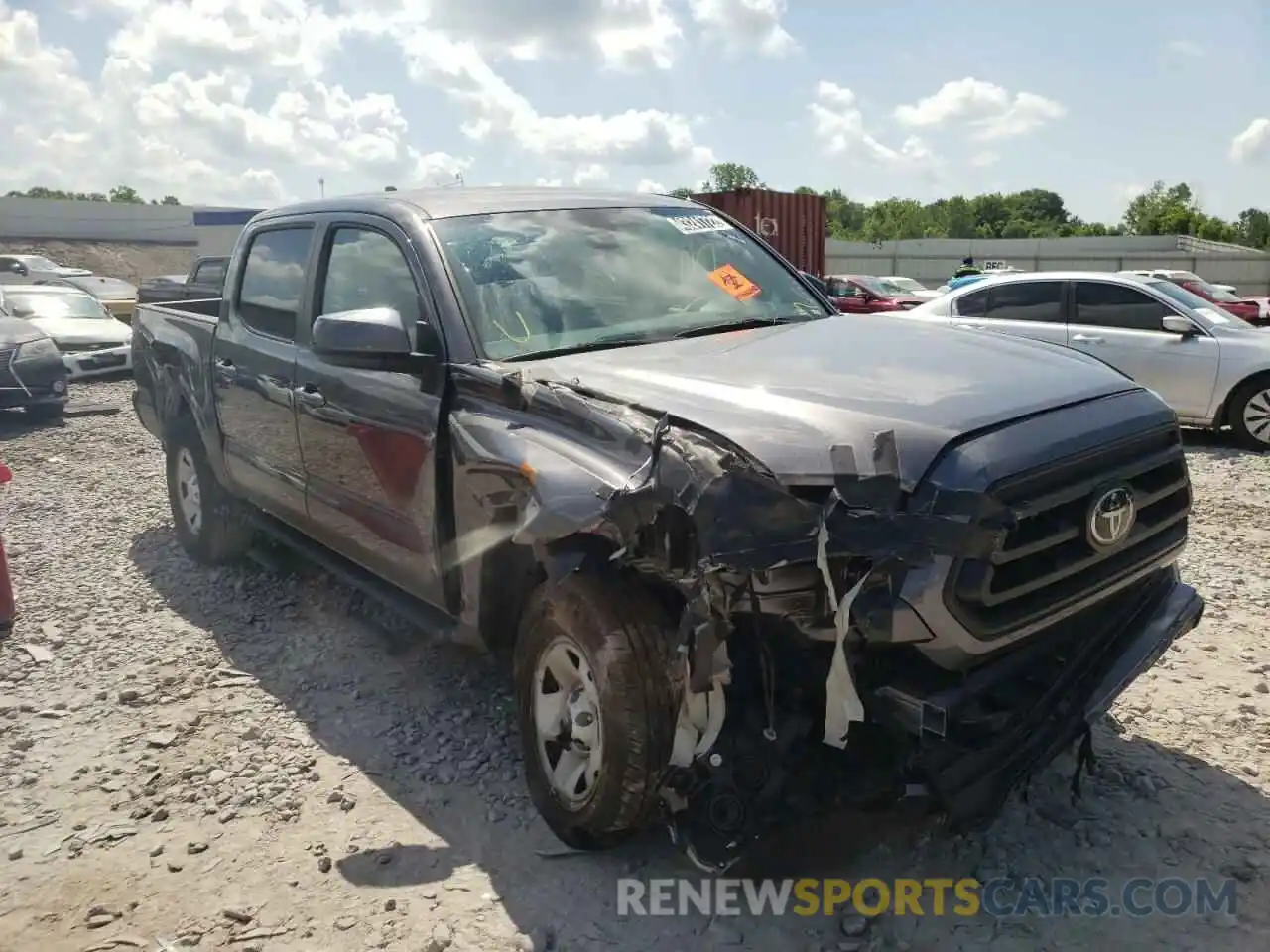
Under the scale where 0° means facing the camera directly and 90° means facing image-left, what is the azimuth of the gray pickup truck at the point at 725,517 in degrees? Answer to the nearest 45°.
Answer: approximately 315°

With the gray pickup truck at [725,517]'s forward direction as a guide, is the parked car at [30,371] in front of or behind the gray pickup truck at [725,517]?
behind

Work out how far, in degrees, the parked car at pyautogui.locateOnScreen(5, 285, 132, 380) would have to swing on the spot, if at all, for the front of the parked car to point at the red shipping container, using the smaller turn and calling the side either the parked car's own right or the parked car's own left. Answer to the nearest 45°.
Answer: approximately 45° to the parked car's own left

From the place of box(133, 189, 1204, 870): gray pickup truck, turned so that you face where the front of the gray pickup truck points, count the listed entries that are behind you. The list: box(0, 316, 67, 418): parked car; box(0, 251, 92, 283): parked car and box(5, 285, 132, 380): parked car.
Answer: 3

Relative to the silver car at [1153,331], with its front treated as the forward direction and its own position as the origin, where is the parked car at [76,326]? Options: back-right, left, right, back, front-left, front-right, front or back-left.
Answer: back

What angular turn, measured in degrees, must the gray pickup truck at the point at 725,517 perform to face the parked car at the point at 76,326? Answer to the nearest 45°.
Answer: approximately 180°

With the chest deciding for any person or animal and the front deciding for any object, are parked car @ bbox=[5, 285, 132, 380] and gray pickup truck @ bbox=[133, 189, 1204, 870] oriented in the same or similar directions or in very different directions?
same or similar directions

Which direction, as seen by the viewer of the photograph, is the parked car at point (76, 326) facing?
facing the viewer and to the right of the viewer

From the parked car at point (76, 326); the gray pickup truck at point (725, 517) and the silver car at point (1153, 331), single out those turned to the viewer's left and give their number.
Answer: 0

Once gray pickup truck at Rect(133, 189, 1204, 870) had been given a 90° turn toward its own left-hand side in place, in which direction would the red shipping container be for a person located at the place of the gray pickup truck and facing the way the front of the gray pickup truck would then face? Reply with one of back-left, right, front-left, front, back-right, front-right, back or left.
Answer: front-left

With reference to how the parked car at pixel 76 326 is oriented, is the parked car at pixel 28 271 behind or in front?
behind

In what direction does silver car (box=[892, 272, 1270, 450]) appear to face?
to the viewer's right

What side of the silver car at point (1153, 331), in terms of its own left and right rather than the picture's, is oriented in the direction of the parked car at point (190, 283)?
back
